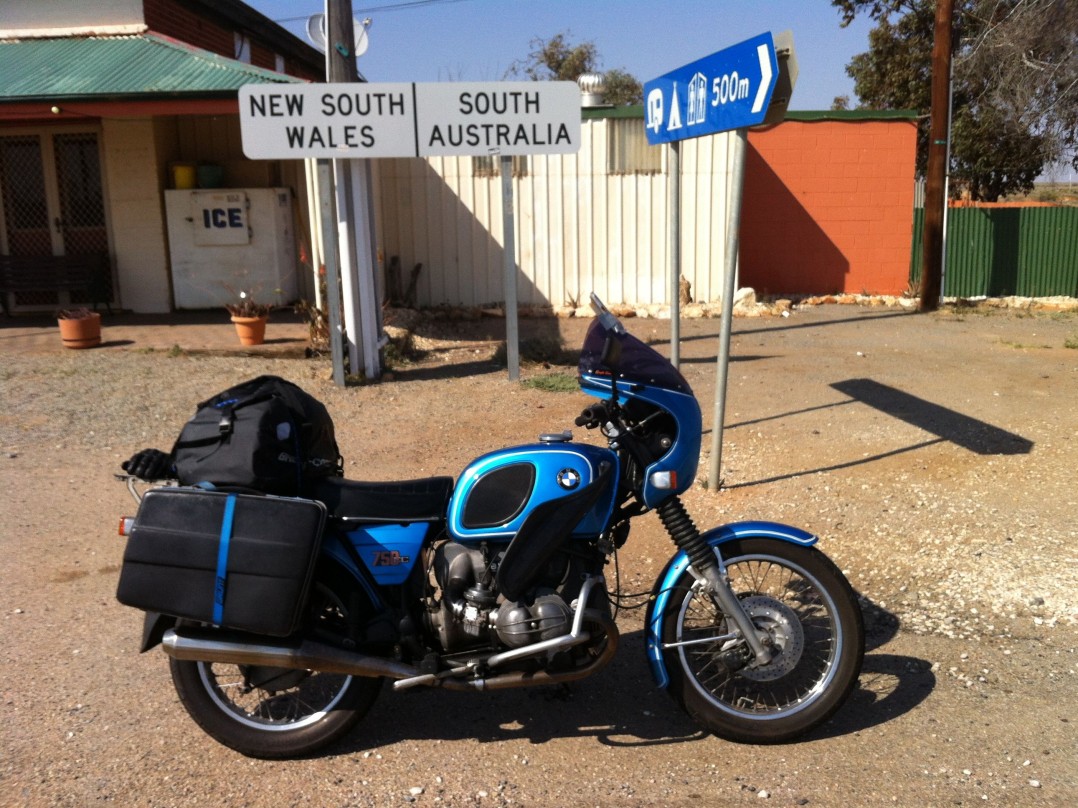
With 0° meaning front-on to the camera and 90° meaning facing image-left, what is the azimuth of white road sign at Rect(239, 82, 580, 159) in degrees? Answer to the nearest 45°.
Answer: approximately 0°

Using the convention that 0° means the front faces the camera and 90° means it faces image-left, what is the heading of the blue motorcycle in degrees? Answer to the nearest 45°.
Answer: approximately 270°

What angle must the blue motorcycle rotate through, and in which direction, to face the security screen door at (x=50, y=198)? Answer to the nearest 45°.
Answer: approximately 135° to its left

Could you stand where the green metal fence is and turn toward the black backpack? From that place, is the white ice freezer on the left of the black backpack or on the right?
right

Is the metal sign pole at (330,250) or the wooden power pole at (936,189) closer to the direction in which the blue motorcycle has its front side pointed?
the wooden power pole

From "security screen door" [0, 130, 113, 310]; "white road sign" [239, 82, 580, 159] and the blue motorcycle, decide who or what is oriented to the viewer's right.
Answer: the blue motorcycle

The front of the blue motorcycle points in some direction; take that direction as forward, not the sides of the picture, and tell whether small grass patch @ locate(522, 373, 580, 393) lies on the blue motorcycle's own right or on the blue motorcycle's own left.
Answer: on the blue motorcycle's own left

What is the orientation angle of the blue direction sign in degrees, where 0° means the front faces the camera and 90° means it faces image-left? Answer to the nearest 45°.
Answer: approximately 45°

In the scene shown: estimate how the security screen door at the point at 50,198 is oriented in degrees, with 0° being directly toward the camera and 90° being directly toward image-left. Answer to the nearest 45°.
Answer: approximately 0°

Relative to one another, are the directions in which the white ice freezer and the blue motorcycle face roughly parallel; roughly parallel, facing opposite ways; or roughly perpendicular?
roughly perpendicular

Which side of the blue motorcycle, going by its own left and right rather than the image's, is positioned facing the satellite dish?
left

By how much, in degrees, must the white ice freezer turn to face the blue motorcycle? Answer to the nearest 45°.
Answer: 0° — it already faces it

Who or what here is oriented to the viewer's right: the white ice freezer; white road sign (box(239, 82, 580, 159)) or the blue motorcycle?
the blue motorcycle

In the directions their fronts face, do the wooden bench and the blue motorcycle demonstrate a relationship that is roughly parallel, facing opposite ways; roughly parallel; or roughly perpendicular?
roughly perpendicular
